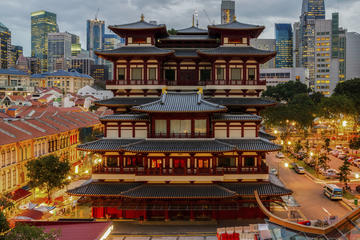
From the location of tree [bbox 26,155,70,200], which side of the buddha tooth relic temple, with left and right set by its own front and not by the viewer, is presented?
right

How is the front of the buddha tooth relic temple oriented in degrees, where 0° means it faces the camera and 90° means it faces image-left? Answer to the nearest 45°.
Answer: approximately 0°
